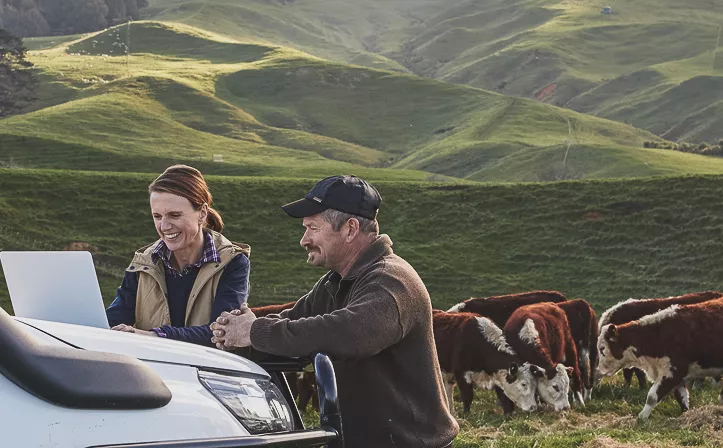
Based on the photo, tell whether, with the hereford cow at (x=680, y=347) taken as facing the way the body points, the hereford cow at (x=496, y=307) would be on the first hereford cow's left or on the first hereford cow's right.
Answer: on the first hereford cow's right

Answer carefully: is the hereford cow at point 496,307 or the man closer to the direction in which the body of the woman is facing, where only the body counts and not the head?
the man

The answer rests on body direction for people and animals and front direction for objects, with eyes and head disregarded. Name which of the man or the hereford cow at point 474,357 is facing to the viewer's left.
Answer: the man

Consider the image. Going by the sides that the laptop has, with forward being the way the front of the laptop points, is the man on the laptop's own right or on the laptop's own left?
on the laptop's own right

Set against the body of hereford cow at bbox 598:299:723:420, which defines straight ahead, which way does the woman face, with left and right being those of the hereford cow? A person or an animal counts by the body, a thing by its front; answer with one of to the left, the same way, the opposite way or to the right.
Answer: to the left

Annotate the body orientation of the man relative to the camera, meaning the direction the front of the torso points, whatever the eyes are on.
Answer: to the viewer's left

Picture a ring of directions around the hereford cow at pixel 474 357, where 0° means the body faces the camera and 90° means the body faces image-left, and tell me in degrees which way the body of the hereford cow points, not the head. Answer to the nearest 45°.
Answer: approximately 315°

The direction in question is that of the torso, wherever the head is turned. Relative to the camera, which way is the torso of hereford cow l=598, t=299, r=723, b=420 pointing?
to the viewer's left
